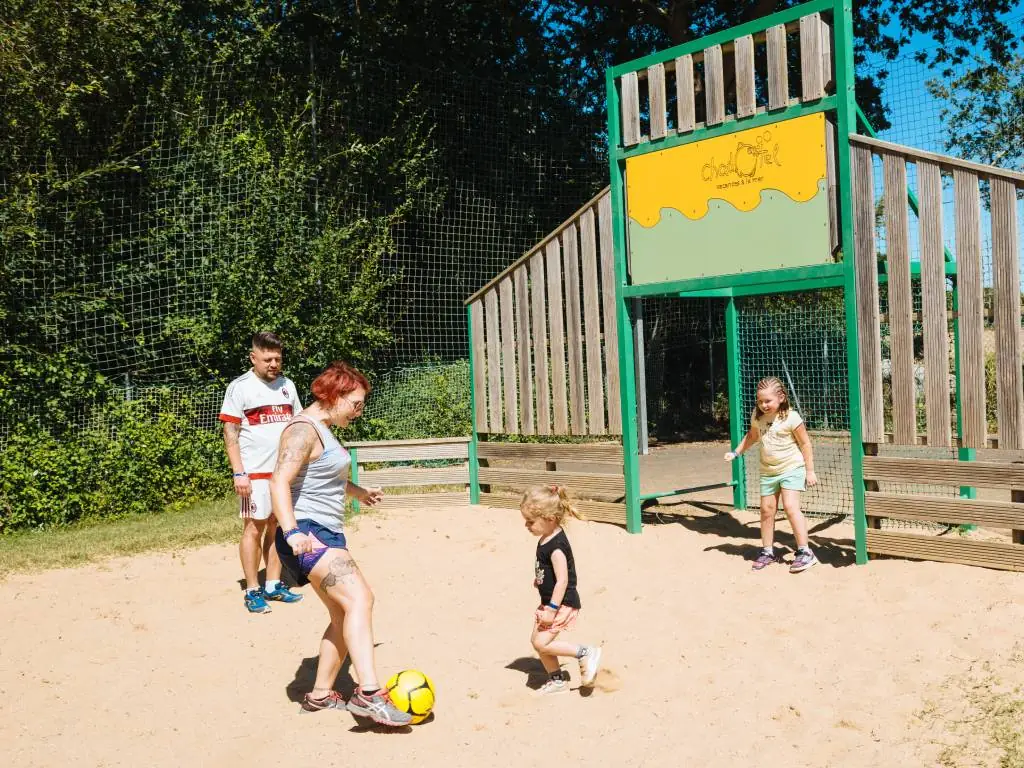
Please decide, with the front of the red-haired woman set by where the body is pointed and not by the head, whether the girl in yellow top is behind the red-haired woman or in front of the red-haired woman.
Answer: in front

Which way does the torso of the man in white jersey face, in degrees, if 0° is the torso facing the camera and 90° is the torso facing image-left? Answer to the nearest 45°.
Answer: approximately 315°

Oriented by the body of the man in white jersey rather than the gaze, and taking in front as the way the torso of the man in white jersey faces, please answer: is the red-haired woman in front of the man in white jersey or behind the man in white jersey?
in front

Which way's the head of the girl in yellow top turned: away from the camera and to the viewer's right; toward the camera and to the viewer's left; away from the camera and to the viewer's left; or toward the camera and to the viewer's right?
toward the camera and to the viewer's left

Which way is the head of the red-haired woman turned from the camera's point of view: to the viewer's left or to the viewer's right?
to the viewer's right

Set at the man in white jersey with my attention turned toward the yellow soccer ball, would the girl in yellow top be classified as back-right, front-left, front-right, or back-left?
front-left

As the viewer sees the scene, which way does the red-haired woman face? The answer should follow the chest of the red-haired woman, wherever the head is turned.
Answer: to the viewer's right

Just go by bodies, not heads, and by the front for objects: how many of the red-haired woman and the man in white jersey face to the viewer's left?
0

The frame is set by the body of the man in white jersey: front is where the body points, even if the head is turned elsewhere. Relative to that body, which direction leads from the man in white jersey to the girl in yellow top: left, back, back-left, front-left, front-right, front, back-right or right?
front-left

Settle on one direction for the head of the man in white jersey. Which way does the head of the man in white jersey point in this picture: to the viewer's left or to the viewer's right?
to the viewer's right
